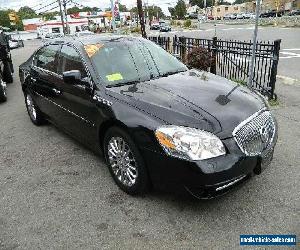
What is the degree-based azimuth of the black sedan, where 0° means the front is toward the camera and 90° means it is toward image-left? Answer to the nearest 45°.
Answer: approximately 315°

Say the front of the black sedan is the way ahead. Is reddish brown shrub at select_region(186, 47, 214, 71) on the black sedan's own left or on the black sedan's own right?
on the black sedan's own left

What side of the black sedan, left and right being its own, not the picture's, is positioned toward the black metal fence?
left
